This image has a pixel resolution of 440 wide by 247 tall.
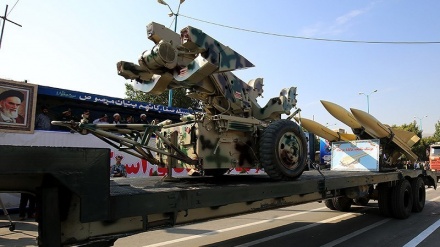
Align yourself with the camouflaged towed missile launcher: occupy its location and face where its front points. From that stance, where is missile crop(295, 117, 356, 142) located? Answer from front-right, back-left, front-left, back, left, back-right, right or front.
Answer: back

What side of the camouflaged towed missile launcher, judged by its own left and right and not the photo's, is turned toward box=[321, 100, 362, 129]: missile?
back

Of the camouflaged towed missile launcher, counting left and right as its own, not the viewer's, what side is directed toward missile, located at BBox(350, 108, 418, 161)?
back

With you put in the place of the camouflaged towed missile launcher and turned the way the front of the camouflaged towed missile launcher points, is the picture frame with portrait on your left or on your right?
on your right

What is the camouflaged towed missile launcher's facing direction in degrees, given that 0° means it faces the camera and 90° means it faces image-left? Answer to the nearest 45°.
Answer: approximately 45°
